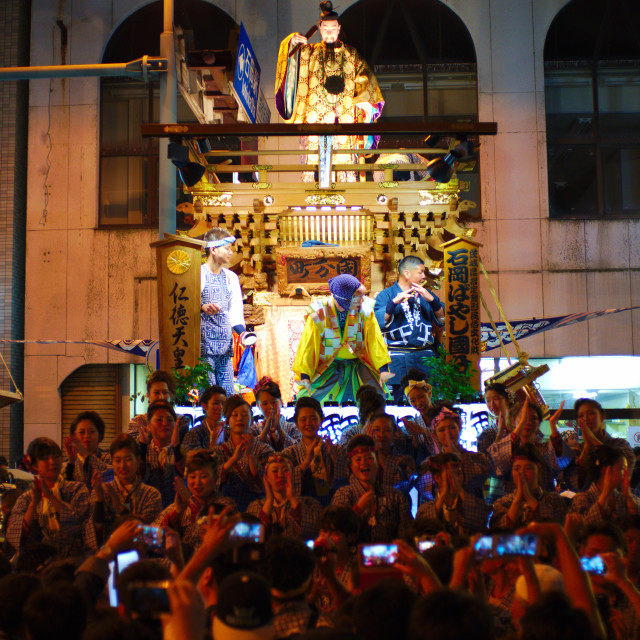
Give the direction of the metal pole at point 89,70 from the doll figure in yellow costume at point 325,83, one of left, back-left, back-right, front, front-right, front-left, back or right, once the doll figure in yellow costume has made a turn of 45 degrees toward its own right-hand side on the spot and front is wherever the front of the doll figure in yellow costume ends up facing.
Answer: front

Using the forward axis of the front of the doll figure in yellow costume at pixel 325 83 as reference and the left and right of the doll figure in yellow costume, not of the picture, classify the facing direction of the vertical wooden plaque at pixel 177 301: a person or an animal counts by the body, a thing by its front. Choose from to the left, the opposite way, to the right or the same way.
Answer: the same way

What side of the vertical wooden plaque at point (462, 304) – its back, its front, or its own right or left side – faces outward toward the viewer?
front

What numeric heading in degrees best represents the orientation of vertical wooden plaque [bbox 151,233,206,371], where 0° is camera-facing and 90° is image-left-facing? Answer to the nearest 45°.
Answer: approximately 0°

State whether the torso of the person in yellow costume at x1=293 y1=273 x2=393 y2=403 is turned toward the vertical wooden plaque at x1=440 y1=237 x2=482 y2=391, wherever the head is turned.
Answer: no

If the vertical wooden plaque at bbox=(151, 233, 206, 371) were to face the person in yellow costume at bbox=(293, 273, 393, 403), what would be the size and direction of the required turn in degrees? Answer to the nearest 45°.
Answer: approximately 90° to its left

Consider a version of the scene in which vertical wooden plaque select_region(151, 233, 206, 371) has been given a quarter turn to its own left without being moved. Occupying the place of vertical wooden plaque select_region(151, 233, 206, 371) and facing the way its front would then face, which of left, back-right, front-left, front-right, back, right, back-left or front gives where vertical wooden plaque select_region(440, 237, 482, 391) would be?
front

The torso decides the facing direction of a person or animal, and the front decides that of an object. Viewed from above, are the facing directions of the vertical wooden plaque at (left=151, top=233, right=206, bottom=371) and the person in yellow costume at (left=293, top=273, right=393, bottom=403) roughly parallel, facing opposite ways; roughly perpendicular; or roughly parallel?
roughly parallel

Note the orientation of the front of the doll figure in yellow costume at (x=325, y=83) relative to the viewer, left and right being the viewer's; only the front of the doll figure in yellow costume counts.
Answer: facing the viewer

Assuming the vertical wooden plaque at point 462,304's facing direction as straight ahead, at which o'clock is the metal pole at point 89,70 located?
The metal pole is roughly at 3 o'clock from the vertical wooden plaque.

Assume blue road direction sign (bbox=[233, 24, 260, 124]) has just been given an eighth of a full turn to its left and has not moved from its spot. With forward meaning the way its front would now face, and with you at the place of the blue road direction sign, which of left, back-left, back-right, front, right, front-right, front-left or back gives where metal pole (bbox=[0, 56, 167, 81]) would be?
back-right
